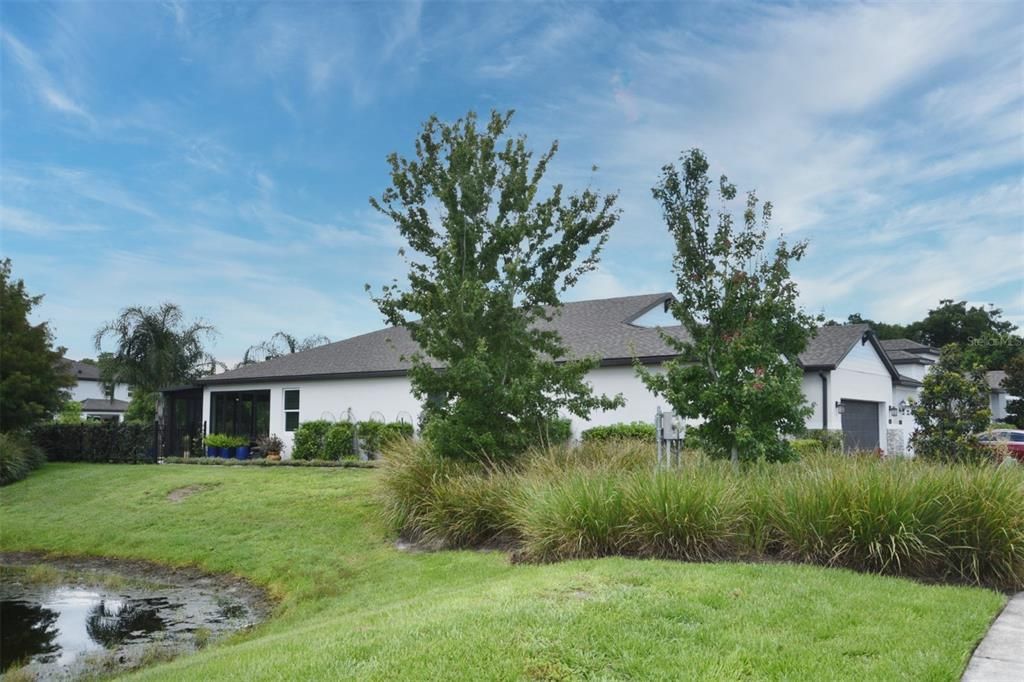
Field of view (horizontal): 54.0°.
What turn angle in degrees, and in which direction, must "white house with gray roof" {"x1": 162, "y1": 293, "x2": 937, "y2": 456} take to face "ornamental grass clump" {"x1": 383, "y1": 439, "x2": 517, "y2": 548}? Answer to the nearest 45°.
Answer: approximately 45° to its right

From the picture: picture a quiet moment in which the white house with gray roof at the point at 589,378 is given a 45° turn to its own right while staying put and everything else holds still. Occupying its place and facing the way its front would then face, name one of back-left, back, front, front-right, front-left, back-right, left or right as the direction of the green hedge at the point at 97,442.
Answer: right

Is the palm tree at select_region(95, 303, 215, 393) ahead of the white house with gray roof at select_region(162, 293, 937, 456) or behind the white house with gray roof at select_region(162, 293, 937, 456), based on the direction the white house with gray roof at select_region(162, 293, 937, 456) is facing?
behind

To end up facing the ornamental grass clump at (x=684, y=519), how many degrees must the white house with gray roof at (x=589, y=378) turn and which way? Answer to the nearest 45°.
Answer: approximately 45° to its right

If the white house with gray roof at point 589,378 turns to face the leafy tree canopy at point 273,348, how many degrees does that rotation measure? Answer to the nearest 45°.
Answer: approximately 180°

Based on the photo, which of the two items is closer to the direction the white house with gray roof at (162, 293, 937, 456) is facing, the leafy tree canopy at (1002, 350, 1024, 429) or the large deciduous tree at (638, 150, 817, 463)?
the large deciduous tree

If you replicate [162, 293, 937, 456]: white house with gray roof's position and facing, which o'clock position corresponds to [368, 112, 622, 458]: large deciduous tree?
The large deciduous tree is roughly at 2 o'clock from the white house with gray roof.

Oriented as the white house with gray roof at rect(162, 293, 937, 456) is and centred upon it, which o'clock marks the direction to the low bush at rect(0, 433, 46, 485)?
The low bush is roughly at 4 o'clock from the white house with gray roof.

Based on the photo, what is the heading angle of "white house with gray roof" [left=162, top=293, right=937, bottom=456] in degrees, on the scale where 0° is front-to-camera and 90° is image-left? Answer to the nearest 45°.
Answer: approximately 315°

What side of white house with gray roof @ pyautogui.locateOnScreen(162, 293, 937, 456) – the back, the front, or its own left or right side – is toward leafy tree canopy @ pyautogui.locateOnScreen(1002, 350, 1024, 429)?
left

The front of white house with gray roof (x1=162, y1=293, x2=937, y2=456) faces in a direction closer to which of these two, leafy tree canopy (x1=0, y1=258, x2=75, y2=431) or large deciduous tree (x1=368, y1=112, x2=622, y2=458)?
the large deciduous tree
